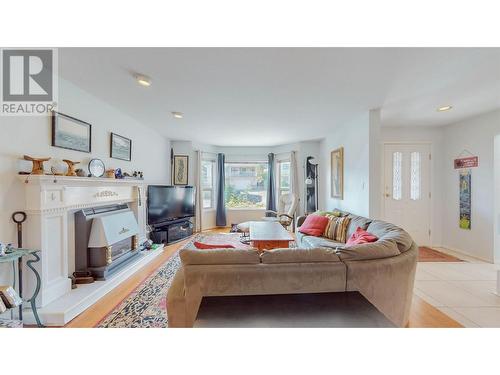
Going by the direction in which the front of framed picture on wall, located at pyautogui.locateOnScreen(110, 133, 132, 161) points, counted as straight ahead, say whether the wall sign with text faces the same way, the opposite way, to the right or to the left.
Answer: the opposite way

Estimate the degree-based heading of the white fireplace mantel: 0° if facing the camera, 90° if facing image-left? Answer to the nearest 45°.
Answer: approximately 315°

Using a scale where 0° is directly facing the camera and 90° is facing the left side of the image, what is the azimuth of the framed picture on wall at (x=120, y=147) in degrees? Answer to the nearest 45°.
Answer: approximately 315°

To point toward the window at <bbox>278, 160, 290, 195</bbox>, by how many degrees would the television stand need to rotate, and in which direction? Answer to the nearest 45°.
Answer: approximately 45° to its left

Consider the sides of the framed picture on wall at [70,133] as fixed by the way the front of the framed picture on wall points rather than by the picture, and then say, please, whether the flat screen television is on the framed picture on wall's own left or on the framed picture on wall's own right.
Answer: on the framed picture on wall's own left

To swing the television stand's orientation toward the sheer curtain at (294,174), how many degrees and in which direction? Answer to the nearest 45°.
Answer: approximately 45° to its left
